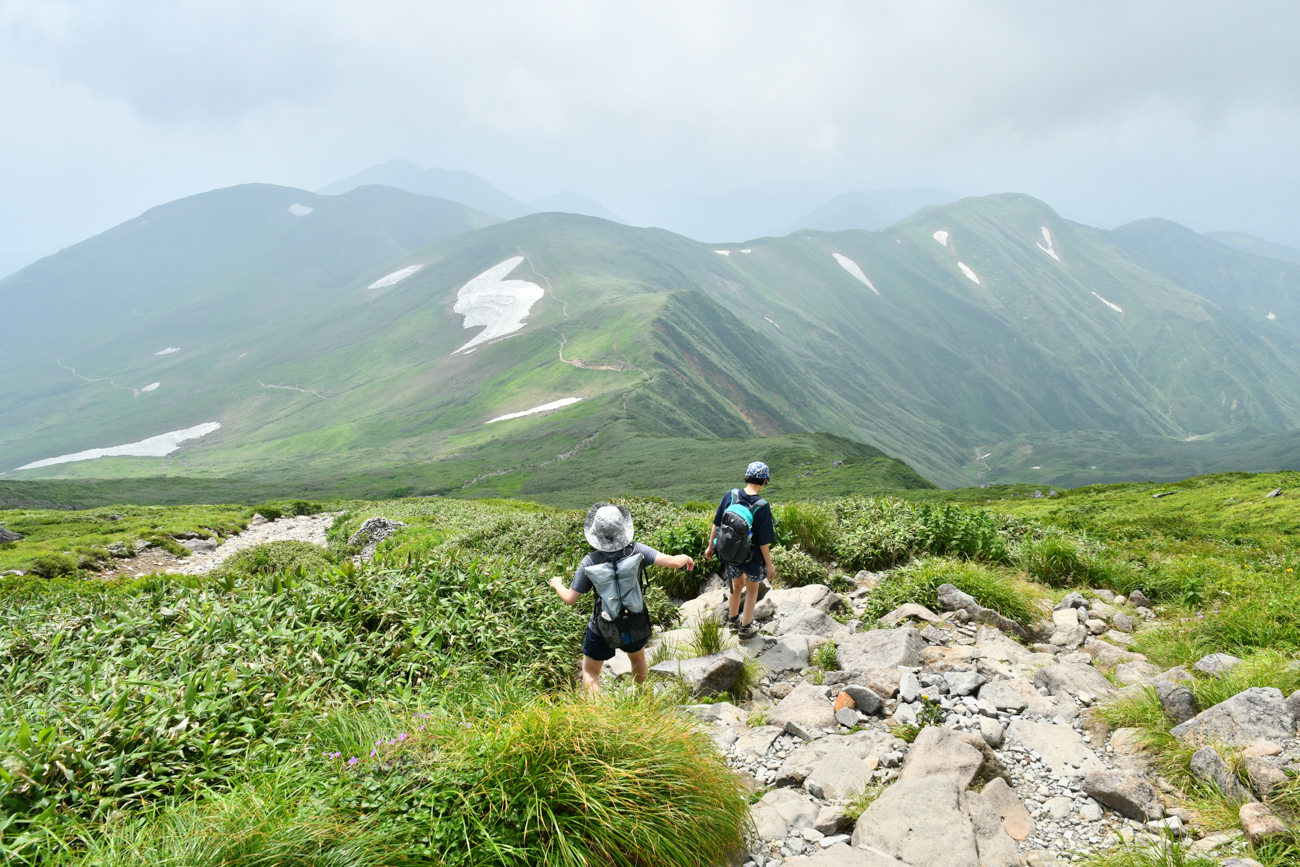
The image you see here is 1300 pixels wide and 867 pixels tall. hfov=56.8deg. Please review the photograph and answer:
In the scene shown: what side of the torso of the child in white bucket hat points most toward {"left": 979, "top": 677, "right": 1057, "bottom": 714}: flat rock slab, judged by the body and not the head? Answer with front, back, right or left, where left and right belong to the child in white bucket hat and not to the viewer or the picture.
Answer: right

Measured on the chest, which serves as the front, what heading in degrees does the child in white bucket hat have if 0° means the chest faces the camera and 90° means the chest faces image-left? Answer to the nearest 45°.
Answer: approximately 180°

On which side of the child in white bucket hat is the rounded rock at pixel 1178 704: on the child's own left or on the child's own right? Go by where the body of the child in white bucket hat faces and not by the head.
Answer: on the child's own right

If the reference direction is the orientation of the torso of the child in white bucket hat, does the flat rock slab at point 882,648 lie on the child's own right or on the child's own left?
on the child's own right

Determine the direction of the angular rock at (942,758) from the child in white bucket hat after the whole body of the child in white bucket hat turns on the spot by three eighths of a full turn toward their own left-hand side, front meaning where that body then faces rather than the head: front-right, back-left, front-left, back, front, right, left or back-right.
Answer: left

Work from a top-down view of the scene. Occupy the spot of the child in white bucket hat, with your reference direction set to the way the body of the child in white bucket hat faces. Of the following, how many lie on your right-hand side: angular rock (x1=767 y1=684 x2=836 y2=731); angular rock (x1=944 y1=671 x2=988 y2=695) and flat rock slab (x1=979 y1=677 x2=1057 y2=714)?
3

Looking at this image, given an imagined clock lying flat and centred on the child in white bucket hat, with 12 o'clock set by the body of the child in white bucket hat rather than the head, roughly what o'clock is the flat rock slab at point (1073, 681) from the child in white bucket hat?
The flat rock slab is roughly at 3 o'clock from the child in white bucket hat.

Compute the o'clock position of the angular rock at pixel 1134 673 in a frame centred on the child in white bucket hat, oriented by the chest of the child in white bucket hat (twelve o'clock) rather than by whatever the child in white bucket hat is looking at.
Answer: The angular rock is roughly at 3 o'clock from the child in white bucket hat.

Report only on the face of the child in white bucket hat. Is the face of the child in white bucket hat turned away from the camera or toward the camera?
away from the camera

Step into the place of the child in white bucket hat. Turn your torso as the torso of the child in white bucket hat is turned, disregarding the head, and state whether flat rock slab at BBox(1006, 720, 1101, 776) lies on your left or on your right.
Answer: on your right

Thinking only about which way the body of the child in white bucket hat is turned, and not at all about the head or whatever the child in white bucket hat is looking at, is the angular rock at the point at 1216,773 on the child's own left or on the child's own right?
on the child's own right
